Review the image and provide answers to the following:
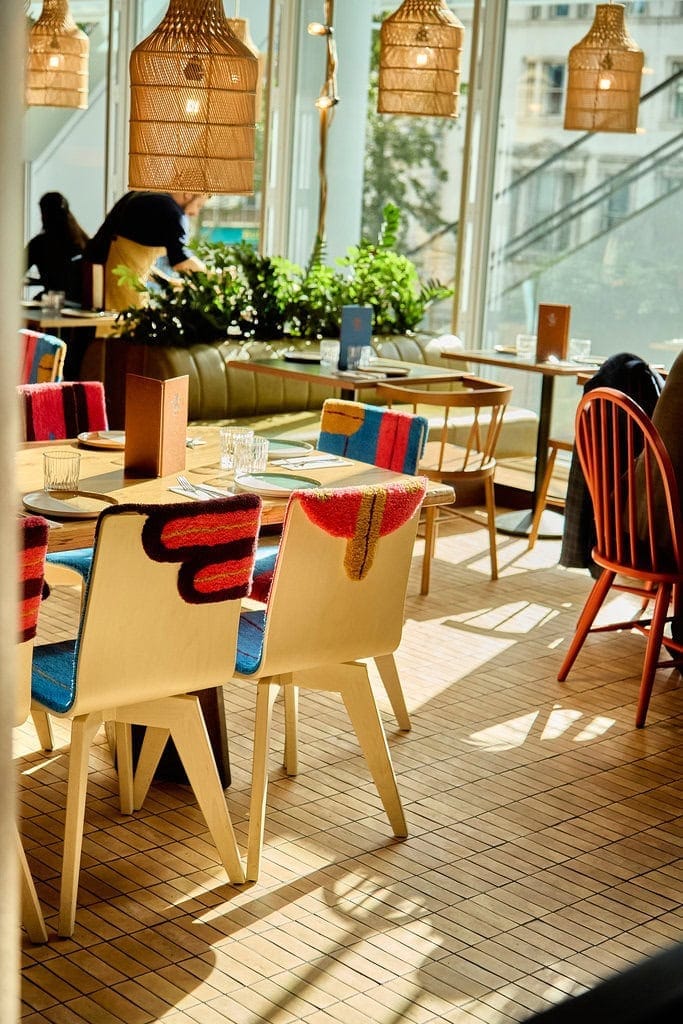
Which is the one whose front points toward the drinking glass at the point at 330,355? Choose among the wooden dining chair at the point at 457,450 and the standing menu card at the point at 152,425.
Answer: the wooden dining chair

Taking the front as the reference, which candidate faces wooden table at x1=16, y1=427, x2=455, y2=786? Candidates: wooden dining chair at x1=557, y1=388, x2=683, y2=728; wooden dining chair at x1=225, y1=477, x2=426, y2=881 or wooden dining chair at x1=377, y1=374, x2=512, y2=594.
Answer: wooden dining chair at x1=225, y1=477, x2=426, y2=881

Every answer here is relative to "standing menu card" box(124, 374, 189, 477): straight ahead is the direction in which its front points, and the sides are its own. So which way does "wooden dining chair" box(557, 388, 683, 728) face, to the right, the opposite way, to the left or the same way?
to the left

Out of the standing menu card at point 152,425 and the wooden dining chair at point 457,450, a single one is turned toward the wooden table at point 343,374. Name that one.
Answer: the wooden dining chair

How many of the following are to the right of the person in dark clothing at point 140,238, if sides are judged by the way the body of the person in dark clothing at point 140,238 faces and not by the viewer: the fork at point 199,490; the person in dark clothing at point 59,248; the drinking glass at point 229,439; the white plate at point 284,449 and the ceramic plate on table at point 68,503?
4

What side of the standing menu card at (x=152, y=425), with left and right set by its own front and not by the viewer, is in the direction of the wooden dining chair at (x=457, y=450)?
left

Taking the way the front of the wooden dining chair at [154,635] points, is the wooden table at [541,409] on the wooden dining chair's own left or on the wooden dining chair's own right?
on the wooden dining chair's own right

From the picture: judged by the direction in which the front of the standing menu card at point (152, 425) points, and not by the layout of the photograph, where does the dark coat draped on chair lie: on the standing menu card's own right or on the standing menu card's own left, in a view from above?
on the standing menu card's own left

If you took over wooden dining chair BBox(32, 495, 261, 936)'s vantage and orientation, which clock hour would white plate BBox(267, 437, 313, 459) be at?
The white plate is roughly at 2 o'clock from the wooden dining chair.

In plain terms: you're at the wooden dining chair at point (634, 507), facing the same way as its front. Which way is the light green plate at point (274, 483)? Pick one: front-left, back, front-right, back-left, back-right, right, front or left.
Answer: back
